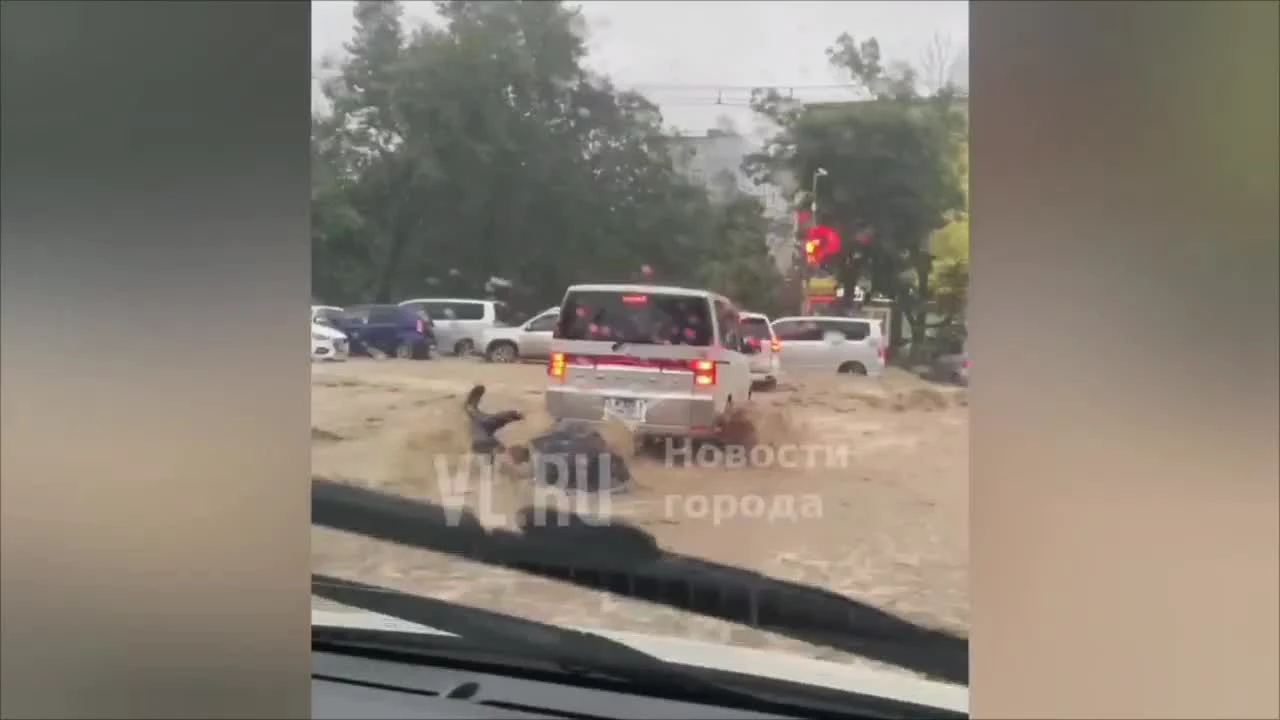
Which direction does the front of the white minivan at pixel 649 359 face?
away from the camera

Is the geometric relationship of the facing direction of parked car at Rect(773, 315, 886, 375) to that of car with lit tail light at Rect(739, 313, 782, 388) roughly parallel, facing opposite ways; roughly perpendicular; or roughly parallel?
roughly perpendicular

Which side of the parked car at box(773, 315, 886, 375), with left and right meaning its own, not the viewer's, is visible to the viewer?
left

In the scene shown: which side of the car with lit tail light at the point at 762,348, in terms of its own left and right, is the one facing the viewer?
back
